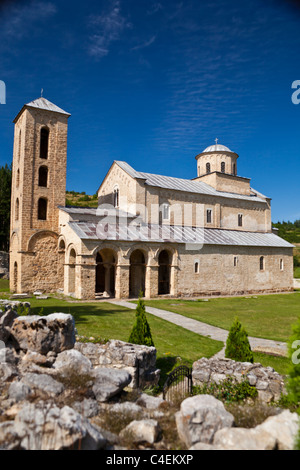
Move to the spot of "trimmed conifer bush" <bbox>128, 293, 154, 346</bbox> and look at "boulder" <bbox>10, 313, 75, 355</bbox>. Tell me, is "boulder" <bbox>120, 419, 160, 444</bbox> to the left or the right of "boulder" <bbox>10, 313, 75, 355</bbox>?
left

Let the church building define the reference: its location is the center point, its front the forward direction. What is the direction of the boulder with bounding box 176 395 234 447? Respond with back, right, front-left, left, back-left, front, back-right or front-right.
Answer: front-left

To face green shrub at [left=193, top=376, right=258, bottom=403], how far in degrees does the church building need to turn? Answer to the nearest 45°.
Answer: approximately 45° to its left

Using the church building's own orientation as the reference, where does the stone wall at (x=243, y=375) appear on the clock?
The stone wall is roughly at 10 o'clock from the church building.

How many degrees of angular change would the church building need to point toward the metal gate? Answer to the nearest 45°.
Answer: approximately 45° to its left

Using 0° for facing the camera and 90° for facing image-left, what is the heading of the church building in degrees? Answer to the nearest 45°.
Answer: approximately 45°
